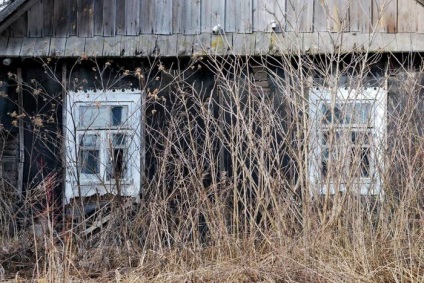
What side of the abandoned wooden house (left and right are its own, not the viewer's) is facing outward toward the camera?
front
